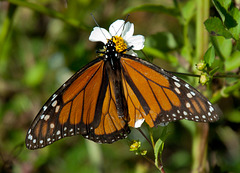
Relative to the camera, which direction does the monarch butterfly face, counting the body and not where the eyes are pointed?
away from the camera

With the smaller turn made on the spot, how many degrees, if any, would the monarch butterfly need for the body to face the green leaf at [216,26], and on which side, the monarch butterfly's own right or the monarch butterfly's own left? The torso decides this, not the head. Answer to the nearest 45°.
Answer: approximately 90° to the monarch butterfly's own right
